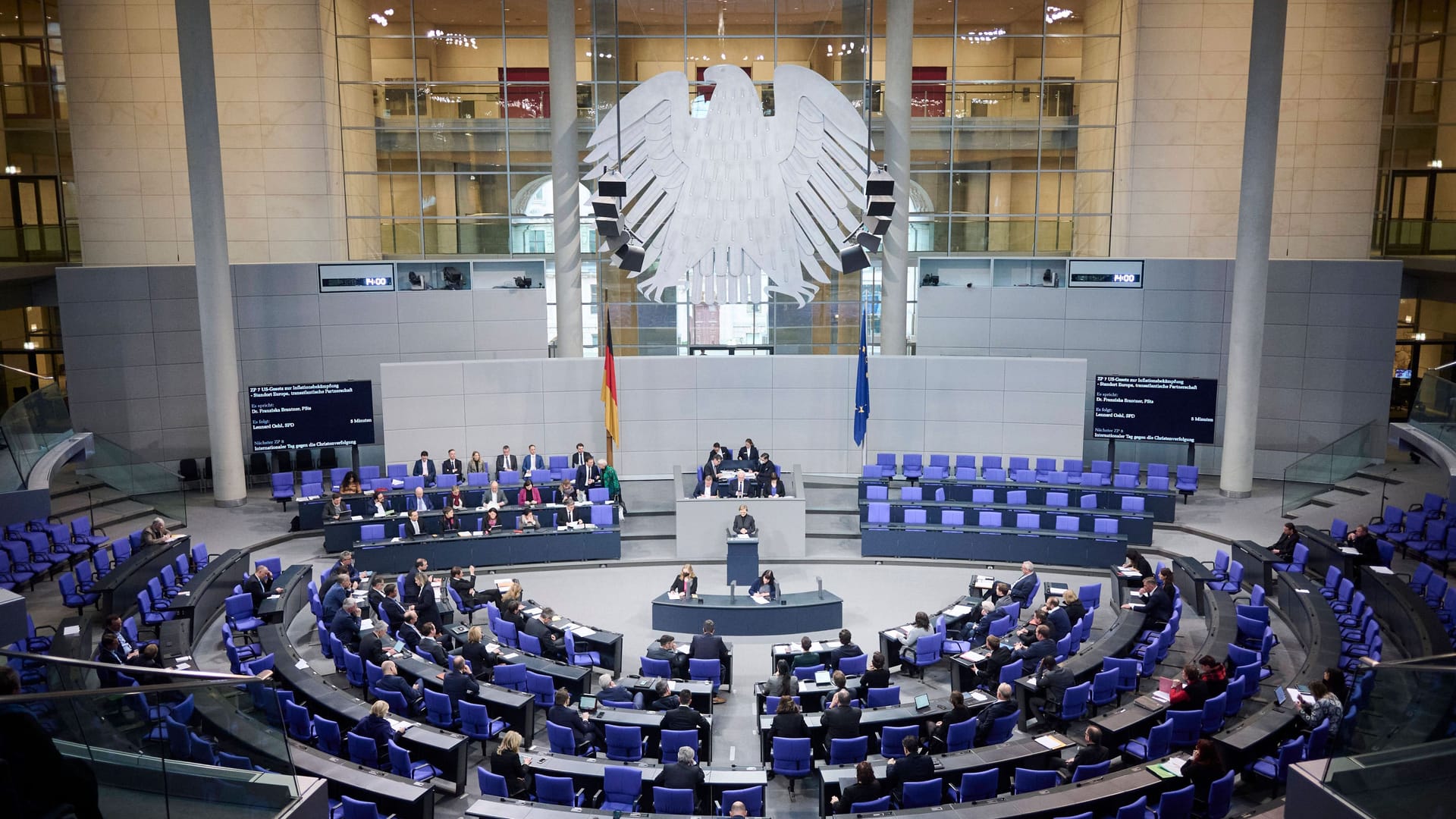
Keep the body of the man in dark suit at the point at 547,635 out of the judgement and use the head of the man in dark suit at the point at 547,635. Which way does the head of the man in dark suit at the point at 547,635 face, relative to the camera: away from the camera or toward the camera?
away from the camera

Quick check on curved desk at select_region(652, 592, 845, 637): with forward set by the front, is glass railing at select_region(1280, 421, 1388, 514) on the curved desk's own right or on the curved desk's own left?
on the curved desk's own left

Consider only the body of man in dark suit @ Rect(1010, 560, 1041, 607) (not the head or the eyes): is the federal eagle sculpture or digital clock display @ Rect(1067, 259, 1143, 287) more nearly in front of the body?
the federal eagle sculpture

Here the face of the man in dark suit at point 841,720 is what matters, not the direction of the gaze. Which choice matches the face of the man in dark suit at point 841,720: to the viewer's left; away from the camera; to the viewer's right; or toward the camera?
away from the camera

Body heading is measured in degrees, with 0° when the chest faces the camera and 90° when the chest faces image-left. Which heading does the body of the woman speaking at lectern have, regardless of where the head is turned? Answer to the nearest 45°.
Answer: approximately 0°

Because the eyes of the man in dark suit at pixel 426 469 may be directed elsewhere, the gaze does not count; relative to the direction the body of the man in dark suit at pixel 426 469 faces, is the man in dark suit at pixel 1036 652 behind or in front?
in front

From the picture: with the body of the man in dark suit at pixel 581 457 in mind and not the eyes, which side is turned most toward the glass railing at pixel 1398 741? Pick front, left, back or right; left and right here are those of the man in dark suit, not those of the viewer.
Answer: front

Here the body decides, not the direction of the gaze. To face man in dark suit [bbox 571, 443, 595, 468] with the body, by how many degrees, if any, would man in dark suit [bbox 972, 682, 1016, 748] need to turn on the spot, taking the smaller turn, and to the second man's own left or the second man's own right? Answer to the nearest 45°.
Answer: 0° — they already face them

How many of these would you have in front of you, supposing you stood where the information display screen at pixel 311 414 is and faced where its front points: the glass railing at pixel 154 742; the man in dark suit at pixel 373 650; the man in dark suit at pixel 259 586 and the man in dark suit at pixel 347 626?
4

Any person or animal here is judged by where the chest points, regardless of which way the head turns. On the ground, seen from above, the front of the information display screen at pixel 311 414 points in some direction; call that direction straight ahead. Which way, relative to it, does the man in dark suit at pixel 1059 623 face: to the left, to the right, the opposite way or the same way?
the opposite way

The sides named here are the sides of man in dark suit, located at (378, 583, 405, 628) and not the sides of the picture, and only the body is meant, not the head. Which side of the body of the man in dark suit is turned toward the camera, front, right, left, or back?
right

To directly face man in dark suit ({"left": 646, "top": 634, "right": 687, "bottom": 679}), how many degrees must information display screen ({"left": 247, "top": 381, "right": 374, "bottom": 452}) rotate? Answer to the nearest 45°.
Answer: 0° — it already faces them

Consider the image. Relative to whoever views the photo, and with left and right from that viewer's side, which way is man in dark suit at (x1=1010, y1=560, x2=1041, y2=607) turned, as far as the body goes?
facing to the left of the viewer

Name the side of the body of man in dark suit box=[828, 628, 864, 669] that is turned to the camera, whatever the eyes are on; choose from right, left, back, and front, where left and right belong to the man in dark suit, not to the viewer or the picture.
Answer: back
